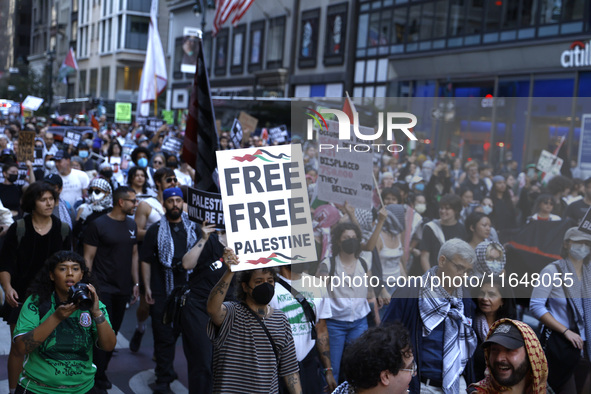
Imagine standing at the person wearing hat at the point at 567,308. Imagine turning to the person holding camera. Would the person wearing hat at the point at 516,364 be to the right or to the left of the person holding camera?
left

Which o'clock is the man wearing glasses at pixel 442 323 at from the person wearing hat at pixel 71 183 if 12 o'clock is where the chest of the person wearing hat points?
The man wearing glasses is roughly at 10 o'clock from the person wearing hat.

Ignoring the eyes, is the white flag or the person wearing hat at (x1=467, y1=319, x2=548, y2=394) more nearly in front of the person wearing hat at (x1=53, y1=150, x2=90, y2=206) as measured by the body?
the person wearing hat

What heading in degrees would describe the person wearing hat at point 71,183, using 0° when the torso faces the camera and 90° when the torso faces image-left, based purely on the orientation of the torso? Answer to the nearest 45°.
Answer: approximately 45°

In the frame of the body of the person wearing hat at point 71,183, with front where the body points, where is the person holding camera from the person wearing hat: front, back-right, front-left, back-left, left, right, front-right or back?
front-left

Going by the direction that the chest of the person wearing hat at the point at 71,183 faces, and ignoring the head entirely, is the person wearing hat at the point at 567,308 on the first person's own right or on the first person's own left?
on the first person's own left

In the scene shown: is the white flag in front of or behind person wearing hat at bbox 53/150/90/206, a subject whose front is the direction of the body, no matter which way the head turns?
behind

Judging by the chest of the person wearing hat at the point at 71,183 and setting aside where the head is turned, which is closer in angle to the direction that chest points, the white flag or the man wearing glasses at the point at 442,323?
the man wearing glasses
